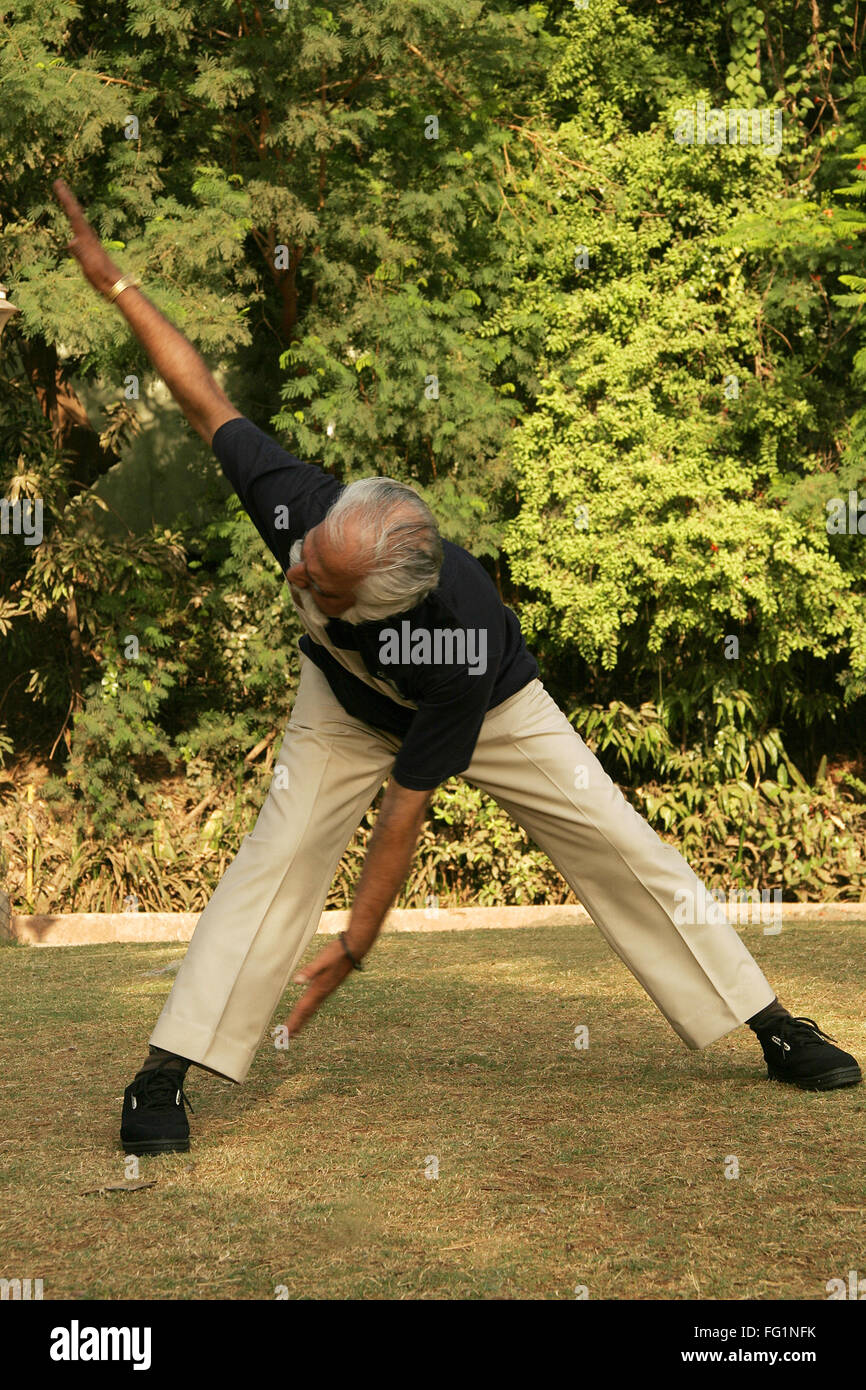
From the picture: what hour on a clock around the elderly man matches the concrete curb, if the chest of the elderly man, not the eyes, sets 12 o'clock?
The concrete curb is roughly at 6 o'clock from the elderly man.

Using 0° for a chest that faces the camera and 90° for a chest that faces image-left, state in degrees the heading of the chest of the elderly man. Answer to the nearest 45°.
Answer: approximately 0°
